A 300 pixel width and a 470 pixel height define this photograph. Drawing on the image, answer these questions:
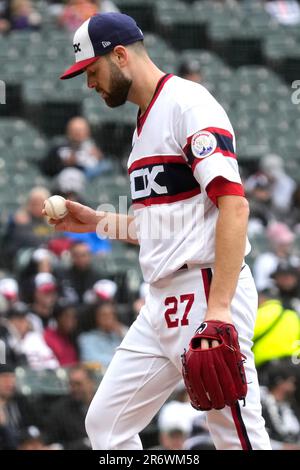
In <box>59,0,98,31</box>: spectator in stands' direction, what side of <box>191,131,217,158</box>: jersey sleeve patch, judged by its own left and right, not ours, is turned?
back

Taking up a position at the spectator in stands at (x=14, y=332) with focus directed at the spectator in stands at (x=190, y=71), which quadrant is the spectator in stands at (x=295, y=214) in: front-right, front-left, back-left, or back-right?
front-right

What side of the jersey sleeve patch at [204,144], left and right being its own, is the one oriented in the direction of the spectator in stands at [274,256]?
back

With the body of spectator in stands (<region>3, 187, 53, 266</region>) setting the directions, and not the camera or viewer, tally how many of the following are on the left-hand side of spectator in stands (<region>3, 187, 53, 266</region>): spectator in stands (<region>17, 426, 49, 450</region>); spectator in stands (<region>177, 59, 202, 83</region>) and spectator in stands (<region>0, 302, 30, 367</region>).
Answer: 1

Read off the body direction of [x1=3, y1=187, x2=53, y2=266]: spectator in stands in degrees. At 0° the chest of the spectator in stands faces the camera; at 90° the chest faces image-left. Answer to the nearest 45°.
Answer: approximately 315°

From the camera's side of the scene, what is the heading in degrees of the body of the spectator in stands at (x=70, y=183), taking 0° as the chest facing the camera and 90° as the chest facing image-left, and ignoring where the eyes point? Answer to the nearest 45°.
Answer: approximately 45°

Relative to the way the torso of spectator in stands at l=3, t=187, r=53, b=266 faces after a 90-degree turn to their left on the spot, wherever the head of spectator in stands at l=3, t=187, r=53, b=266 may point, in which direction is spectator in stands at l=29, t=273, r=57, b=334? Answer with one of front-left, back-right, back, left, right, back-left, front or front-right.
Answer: back-right

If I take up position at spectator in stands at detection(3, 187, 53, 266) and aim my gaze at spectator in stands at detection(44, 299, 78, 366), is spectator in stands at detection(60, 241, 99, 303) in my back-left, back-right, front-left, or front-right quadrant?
front-left

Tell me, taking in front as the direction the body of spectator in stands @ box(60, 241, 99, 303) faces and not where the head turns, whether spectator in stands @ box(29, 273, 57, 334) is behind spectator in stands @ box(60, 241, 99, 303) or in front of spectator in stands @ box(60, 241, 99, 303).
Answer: in front

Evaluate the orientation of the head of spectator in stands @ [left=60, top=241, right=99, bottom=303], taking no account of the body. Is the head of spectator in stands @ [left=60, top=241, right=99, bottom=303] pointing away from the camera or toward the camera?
toward the camera

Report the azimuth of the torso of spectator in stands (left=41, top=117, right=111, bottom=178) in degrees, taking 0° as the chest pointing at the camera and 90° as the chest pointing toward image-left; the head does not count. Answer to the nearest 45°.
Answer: approximately 0°

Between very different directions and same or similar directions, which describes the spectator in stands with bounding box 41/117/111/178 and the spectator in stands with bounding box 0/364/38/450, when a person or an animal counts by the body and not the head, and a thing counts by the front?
same or similar directions

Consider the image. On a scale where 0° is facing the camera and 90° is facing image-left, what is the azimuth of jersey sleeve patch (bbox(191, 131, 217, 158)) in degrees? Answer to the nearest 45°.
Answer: approximately 0°

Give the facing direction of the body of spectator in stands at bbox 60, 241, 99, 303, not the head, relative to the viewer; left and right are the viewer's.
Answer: facing the viewer

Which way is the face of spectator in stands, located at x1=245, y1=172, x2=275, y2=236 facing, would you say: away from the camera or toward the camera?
toward the camera

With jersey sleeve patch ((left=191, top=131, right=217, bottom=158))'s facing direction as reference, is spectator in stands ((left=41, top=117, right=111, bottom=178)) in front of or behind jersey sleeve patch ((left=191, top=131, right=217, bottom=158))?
behind

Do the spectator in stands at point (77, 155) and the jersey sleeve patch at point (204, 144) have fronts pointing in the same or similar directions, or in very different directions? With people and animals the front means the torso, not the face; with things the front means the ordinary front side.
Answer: same or similar directions

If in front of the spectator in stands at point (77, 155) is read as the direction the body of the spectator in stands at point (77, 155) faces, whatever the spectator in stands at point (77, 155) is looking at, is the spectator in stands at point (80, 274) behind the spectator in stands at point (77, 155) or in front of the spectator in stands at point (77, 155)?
in front

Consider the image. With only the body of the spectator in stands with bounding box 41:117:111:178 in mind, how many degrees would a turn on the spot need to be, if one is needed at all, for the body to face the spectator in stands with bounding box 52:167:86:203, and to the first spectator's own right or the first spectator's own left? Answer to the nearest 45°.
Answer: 0° — they already face them

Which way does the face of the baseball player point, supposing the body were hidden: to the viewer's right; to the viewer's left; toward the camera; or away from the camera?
to the viewer's left

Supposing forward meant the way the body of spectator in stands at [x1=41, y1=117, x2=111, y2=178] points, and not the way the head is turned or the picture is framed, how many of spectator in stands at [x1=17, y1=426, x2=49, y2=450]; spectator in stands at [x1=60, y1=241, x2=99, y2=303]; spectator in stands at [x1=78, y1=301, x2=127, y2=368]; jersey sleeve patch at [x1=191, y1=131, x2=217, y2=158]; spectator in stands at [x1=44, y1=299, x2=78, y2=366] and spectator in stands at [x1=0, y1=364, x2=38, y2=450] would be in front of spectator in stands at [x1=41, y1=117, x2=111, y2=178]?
6
